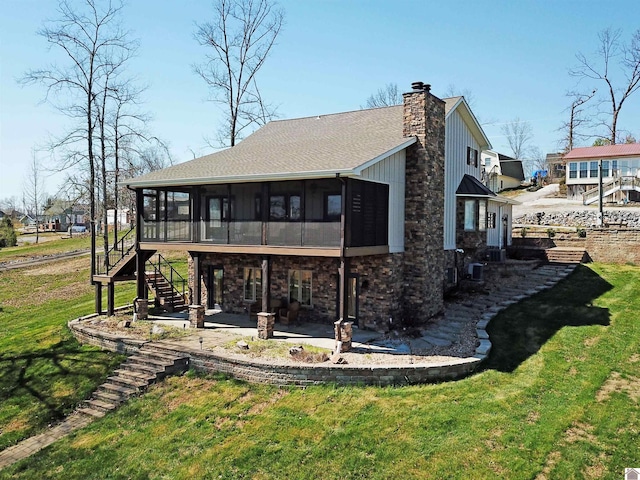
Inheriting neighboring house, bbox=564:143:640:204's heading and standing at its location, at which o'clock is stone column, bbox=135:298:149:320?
The stone column is roughly at 1 o'clock from the neighboring house.

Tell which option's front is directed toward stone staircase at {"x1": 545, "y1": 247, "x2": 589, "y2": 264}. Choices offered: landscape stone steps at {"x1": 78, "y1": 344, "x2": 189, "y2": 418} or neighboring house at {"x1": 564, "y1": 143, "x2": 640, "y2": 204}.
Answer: the neighboring house

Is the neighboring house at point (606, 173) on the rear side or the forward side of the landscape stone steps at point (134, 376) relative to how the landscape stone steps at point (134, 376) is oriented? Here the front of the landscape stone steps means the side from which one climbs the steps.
on the rear side

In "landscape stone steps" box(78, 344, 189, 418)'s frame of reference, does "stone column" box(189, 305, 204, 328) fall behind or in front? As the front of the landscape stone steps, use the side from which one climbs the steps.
behind

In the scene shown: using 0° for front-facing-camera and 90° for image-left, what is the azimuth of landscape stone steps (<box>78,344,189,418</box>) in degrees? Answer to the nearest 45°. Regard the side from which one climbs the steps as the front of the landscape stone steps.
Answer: approximately 45°

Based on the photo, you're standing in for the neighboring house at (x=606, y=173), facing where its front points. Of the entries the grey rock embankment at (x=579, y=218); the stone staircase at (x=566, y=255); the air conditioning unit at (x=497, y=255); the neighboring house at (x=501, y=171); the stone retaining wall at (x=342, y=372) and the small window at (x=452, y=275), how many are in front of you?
5

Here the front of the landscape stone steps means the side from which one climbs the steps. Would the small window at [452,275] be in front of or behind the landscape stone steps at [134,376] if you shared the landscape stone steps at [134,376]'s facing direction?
behind

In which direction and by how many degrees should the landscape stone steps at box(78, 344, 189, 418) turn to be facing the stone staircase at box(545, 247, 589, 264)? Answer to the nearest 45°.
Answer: approximately 135° to its left

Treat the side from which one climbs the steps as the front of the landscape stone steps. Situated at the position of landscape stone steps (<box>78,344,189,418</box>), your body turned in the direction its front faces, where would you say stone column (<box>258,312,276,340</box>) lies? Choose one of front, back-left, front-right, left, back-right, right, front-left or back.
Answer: back-left

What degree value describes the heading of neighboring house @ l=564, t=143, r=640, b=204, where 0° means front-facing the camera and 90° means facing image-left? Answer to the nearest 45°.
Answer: approximately 0°
